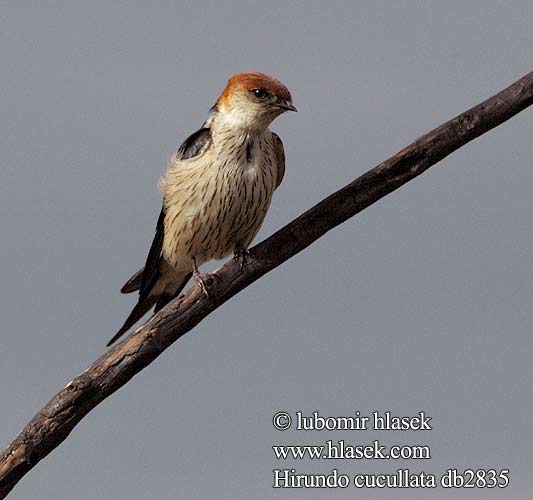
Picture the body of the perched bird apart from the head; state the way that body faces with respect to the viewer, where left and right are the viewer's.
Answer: facing the viewer and to the right of the viewer
